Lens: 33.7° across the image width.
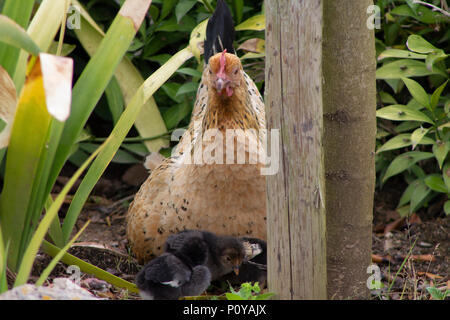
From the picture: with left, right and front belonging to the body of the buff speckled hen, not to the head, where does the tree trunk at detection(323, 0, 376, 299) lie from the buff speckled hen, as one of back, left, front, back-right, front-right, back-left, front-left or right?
front-left

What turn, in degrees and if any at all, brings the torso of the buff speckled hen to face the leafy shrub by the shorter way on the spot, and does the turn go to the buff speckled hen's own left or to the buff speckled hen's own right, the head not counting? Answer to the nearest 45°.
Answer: approximately 135° to the buff speckled hen's own left

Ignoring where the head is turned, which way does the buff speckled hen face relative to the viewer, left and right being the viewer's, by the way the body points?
facing the viewer
